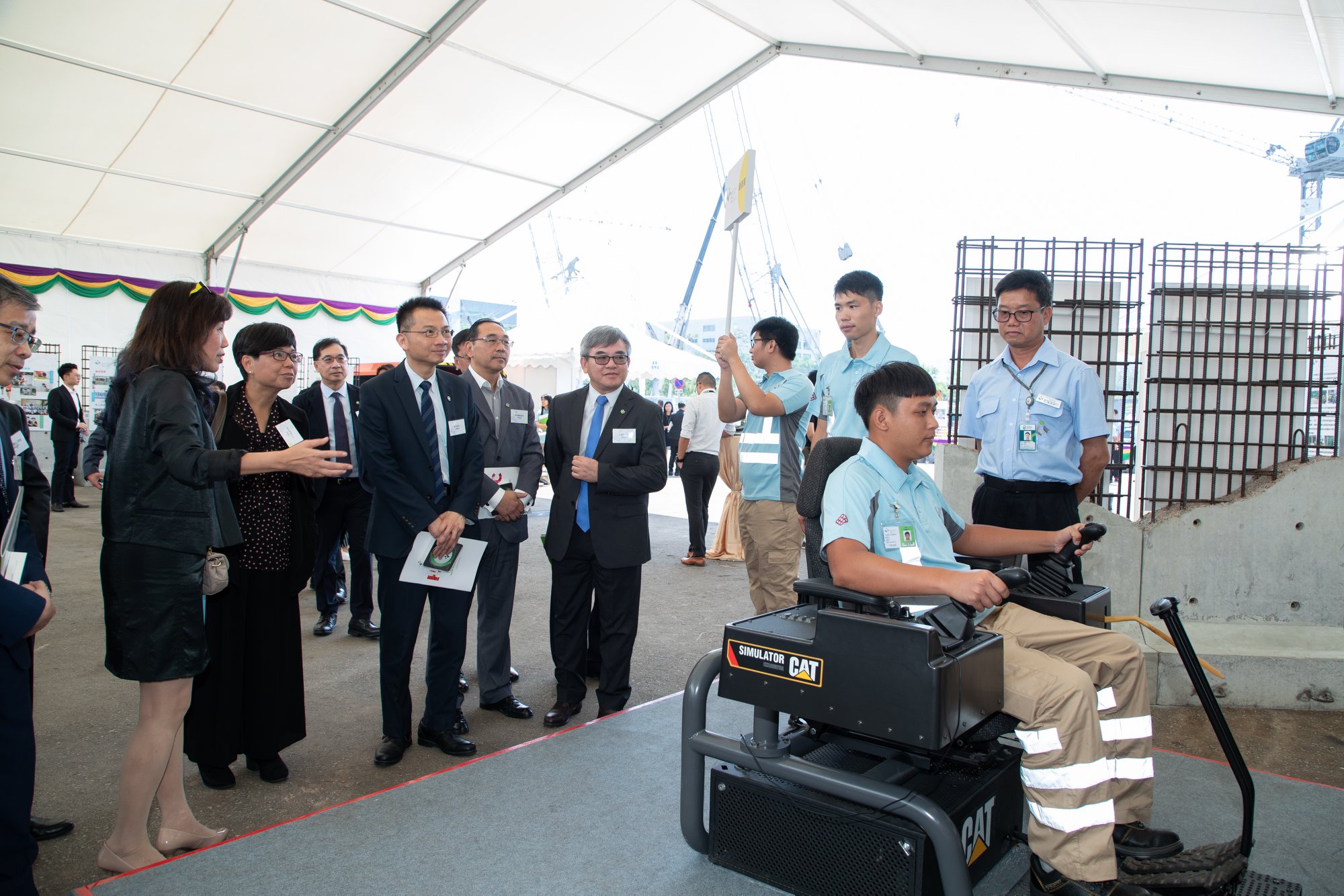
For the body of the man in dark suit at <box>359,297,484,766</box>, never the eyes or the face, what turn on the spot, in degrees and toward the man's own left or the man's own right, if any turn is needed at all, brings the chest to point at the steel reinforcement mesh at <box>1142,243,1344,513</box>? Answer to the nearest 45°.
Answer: approximately 45° to the man's own left

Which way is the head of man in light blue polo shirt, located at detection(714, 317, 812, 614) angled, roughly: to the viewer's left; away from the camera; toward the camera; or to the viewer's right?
to the viewer's left

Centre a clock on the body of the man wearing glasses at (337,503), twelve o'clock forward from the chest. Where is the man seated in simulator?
The man seated in simulator is roughly at 11 o'clock from the man wearing glasses.

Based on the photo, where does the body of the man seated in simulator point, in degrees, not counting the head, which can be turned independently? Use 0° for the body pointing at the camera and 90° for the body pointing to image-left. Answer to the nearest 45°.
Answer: approximately 315°

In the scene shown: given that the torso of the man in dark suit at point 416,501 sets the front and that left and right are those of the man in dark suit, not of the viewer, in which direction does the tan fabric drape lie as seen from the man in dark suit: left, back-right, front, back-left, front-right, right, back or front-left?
left

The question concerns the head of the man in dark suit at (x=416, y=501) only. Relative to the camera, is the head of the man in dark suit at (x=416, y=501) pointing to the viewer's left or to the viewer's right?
to the viewer's right

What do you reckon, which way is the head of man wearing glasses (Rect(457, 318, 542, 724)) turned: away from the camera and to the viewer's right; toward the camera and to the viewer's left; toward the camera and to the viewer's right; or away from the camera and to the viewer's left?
toward the camera and to the viewer's right

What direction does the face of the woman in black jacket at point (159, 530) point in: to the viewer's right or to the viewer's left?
to the viewer's right

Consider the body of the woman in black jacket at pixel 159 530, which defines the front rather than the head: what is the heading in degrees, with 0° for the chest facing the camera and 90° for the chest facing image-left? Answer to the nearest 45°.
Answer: approximately 270°

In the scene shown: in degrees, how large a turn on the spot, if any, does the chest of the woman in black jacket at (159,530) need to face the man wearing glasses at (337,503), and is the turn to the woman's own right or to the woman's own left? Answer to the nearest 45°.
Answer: approximately 90° to the woman's own left

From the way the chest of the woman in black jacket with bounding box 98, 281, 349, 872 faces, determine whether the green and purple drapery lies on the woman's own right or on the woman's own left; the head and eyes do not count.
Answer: on the woman's own left

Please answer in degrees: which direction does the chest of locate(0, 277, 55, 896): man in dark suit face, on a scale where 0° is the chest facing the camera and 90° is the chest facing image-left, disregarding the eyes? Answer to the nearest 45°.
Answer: approximately 315°
